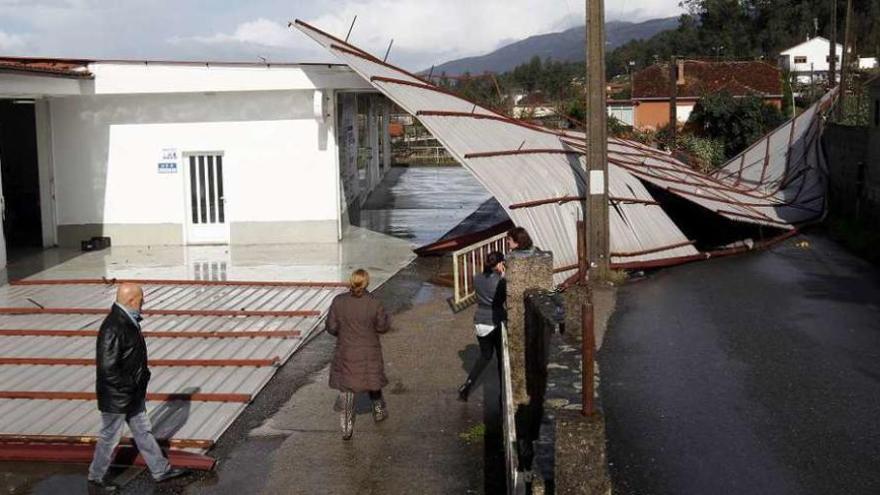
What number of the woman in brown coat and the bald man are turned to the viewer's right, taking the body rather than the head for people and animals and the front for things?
1

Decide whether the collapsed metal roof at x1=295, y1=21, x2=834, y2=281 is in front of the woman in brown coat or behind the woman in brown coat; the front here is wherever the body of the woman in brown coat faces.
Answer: in front

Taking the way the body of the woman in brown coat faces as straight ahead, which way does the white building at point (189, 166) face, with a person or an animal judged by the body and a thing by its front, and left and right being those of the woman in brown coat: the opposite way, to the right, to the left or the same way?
the opposite way

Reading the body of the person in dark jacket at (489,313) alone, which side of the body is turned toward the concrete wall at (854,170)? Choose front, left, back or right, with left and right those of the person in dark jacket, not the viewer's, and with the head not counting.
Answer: front

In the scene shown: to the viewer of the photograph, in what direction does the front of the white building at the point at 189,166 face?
facing the viewer

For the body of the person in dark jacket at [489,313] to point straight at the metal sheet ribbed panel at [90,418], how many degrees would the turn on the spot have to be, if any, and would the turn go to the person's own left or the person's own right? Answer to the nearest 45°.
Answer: approximately 135° to the person's own left

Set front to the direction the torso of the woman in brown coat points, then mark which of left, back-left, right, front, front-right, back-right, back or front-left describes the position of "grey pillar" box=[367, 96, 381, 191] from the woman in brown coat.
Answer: front

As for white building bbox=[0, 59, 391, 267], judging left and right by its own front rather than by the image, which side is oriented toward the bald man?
front

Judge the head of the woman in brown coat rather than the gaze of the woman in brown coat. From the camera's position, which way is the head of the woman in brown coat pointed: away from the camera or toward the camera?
away from the camera

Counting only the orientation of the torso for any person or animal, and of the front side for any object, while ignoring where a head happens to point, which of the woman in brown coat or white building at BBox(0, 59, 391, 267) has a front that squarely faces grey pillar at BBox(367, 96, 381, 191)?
the woman in brown coat

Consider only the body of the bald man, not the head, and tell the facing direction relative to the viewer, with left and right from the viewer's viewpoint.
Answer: facing to the right of the viewer

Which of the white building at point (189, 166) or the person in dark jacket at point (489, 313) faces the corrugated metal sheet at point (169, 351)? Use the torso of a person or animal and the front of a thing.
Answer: the white building

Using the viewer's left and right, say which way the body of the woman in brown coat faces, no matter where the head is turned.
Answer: facing away from the viewer

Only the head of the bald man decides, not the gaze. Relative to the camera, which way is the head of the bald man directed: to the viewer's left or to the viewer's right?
to the viewer's right

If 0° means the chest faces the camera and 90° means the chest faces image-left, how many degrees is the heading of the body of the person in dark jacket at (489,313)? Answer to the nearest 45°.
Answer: approximately 225°

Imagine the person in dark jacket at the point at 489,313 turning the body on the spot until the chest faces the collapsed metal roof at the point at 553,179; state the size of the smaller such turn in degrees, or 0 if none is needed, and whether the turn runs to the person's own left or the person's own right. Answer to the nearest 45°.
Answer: approximately 45° to the person's own left

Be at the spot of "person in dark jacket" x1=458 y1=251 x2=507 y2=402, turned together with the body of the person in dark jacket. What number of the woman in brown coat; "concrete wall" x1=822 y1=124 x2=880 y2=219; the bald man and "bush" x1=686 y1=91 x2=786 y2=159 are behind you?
2

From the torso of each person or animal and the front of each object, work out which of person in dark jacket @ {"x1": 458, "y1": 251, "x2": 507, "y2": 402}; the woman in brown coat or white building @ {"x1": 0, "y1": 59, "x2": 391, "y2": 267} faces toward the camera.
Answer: the white building

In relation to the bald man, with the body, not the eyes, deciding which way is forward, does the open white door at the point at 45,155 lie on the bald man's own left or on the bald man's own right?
on the bald man's own left

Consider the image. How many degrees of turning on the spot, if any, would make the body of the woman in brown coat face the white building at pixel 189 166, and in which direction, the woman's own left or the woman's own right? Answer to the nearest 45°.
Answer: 0° — they already face it
